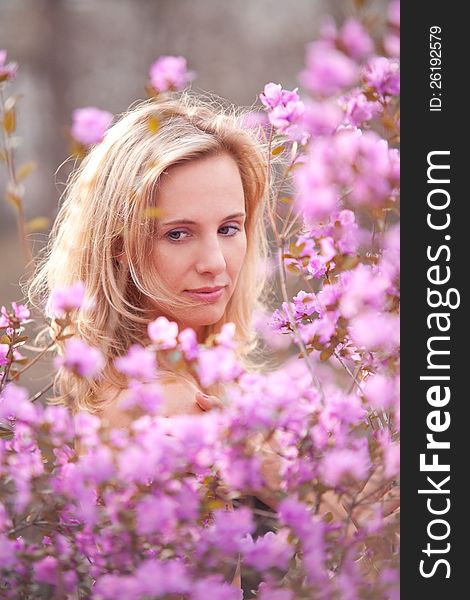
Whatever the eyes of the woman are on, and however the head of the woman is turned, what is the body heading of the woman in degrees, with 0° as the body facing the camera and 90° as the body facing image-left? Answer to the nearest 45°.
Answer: approximately 315°
